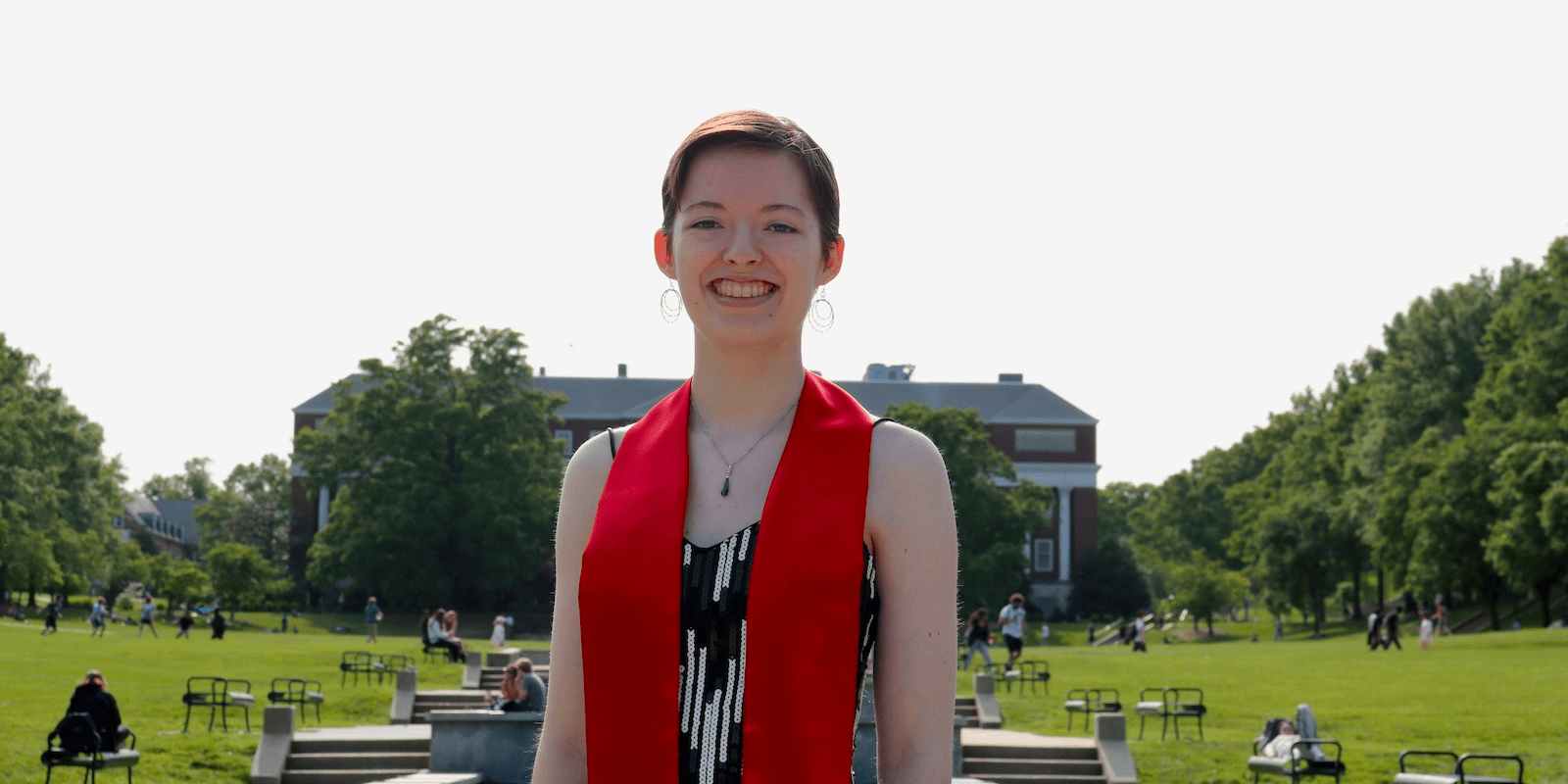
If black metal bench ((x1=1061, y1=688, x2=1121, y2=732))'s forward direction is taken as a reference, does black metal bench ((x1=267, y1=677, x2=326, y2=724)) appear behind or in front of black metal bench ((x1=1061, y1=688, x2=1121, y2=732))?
in front

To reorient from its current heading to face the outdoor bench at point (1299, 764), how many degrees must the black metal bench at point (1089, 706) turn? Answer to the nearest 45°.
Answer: approximately 45° to its left

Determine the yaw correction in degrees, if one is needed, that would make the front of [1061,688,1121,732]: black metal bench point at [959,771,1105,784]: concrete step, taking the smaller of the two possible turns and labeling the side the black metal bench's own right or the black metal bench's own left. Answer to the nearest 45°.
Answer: approximately 45° to the black metal bench's own left

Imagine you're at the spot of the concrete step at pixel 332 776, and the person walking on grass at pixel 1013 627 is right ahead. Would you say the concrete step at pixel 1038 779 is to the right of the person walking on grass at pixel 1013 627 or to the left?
right

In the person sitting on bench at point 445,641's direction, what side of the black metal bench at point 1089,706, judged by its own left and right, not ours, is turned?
right

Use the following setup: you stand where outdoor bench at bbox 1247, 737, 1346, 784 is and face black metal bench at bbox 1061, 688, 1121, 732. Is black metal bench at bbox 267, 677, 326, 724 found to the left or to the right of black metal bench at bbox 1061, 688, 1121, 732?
left

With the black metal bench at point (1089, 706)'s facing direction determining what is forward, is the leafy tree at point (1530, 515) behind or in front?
behind

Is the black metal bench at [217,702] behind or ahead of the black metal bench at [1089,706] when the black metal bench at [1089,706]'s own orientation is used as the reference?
ahead
